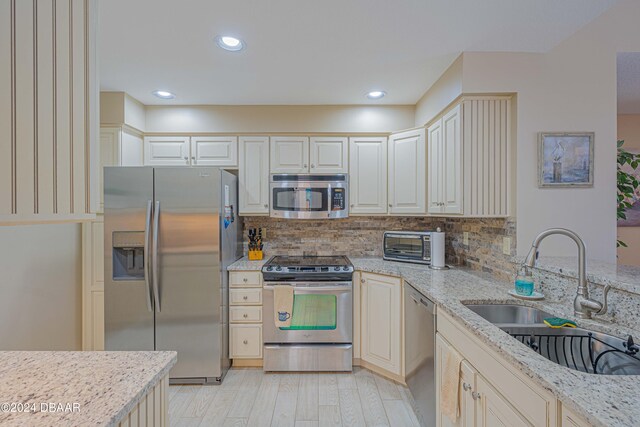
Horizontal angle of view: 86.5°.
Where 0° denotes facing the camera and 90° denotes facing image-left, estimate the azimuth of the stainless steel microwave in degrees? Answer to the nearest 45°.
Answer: approximately 0°

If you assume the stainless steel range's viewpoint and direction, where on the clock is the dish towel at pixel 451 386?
The dish towel is roughly at 11 o'clock from the stainless steel range.

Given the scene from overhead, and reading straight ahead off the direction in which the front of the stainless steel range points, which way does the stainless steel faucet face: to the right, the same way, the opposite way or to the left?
to the right

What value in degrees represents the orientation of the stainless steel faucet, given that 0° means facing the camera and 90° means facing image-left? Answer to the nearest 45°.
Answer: approximately 45°

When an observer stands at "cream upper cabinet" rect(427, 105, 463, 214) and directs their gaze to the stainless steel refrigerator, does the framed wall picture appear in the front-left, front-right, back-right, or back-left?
back-left

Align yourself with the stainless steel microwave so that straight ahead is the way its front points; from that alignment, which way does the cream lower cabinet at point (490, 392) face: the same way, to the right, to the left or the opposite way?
to the right

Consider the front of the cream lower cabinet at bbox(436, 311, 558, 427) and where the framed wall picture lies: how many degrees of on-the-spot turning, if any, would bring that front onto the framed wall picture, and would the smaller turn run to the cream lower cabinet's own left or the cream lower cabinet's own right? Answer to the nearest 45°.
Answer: approximately 135° to the cream lower cabinet's own right

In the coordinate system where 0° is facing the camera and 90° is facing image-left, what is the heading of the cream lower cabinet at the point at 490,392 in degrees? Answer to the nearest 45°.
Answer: approximately 45°

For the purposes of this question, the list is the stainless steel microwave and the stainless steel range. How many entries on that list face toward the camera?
2

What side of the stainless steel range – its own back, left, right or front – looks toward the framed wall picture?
left

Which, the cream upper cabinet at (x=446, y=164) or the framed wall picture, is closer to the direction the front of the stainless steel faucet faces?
the cream upper cabinet

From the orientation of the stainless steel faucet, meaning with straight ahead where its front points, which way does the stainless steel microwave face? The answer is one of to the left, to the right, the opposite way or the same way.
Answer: to the left
